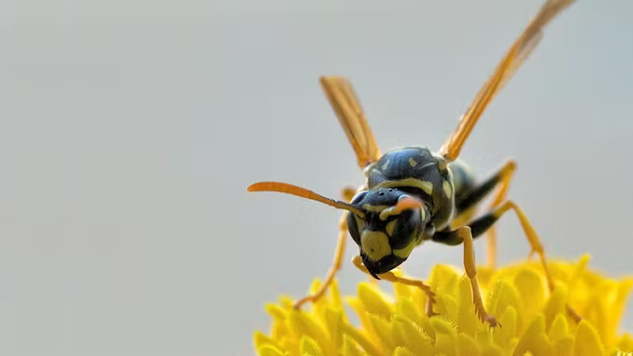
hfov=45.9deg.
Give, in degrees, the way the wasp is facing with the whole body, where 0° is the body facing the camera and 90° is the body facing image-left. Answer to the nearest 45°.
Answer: approximately 45°
